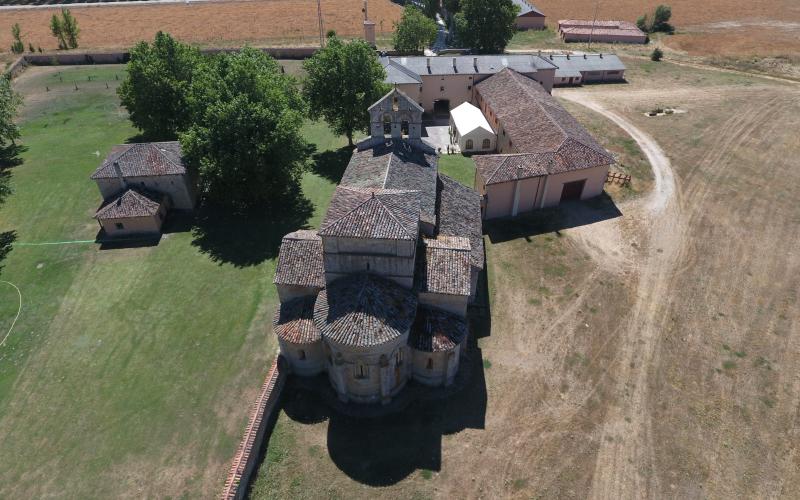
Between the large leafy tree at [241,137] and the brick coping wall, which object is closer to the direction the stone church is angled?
the large leafy tree

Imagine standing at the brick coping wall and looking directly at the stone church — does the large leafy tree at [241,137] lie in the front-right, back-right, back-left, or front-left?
front-left

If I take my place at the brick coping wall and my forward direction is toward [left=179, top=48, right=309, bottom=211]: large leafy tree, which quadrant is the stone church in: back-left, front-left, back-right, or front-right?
front-right

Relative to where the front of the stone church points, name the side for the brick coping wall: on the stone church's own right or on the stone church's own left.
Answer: on the stone church's own left

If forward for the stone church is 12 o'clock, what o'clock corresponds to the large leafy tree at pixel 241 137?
The large leafy tree is roughly at 11 o'clock from the stone church.

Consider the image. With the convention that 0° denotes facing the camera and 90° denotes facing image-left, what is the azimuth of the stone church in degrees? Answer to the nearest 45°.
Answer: approximately 180°

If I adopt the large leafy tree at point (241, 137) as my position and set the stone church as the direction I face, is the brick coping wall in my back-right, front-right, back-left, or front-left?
front-right
